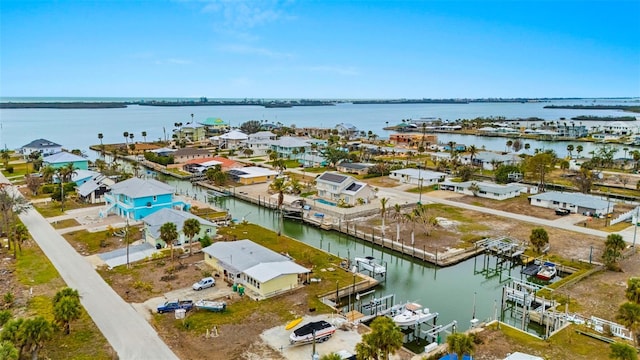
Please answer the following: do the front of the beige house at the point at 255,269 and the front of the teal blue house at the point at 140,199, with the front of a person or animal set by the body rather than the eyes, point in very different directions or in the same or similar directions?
same or similar directions

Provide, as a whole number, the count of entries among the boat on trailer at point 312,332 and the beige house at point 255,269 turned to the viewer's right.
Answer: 0

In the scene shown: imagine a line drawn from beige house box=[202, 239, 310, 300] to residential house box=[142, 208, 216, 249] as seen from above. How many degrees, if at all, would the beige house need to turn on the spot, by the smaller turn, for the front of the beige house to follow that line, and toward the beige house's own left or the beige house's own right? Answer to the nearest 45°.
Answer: approximately 90° to the beige house's own right

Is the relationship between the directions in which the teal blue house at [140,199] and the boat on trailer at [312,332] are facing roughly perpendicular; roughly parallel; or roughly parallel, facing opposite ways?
roughly parallel

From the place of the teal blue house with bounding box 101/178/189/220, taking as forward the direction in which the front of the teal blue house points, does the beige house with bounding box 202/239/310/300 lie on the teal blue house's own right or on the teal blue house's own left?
on the teal blue house's own left

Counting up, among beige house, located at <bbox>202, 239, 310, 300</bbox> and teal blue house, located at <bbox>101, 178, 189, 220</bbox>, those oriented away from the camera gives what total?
0

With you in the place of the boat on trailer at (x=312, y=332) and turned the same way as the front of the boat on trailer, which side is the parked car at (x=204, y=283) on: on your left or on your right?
on your right

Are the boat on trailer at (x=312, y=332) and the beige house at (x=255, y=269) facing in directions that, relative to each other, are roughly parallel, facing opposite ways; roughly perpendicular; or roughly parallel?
roughly parallel

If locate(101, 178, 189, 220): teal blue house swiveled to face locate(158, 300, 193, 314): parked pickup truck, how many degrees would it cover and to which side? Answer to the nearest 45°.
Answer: approximately 45° to its left

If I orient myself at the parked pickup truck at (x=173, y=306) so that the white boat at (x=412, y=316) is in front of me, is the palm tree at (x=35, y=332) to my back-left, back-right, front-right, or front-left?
back-right

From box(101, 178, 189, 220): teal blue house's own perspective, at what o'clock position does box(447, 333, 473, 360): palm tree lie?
The palm tree is roughly at 10 o'clock from the teal blue house.

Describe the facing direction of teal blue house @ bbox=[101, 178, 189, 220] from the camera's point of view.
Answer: facing the viewer and to the left of the viewer

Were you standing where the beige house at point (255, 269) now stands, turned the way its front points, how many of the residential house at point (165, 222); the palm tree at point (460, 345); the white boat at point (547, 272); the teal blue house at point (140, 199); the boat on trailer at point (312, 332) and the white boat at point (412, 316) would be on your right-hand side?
2

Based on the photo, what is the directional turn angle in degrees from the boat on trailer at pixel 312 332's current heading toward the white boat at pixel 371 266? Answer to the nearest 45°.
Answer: approximately 135° to its right

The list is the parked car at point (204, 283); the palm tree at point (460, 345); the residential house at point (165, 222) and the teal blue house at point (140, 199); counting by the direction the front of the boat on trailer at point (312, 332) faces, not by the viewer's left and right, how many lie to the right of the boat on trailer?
3
